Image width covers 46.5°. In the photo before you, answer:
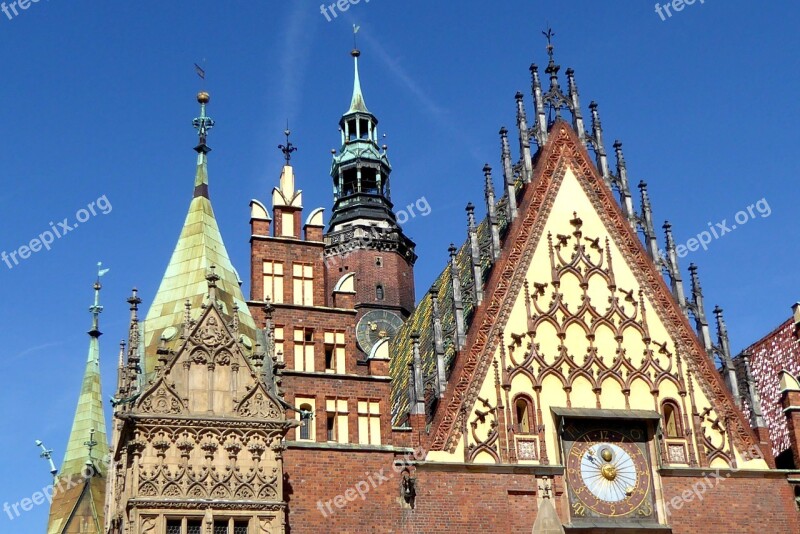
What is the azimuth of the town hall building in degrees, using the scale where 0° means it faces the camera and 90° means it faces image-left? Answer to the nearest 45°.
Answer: approximately 0°
